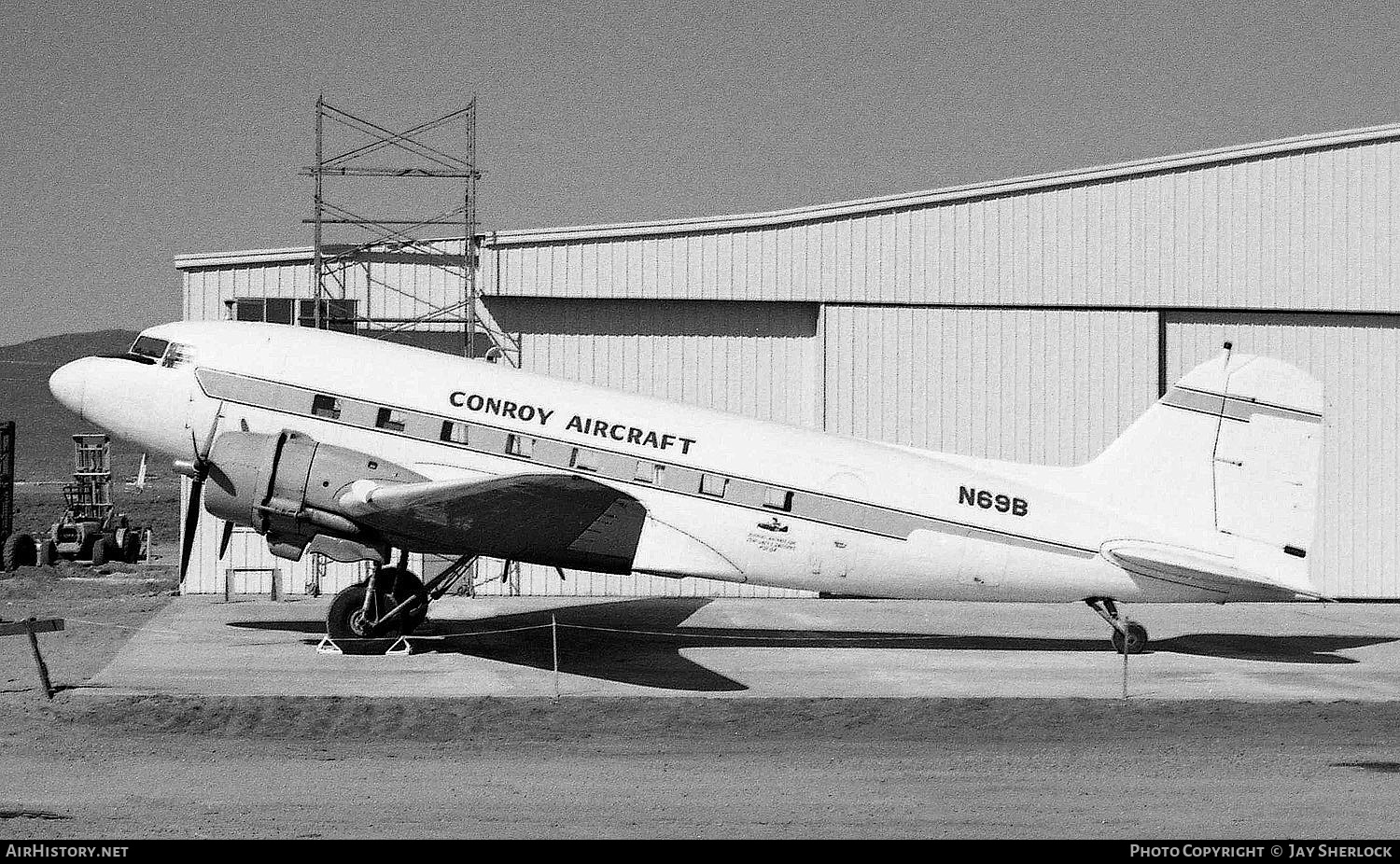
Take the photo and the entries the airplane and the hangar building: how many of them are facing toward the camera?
1

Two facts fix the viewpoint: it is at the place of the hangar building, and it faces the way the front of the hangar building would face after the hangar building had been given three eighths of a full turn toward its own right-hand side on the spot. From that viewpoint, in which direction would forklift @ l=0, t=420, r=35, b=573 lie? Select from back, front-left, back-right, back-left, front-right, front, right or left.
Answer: front-left

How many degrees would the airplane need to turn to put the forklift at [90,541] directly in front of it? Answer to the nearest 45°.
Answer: approximately 45° to its right

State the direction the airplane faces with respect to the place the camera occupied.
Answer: facing to the left of the viewer

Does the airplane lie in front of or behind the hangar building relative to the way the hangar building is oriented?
in front

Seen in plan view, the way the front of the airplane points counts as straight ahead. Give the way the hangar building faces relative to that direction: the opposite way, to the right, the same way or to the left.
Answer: to the left

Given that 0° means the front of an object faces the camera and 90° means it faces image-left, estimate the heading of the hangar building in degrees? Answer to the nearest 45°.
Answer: approximately 0°

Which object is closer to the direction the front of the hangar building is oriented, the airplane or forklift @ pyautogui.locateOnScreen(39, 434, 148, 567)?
the airplane

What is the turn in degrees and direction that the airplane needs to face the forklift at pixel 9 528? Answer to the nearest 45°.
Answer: approximately 45° to its right

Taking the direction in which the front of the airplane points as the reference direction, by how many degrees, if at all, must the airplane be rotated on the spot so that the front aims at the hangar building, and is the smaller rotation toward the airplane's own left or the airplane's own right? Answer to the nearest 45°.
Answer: approximately 135° to the airplane's own right

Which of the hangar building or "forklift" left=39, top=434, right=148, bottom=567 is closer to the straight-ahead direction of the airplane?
the forklift

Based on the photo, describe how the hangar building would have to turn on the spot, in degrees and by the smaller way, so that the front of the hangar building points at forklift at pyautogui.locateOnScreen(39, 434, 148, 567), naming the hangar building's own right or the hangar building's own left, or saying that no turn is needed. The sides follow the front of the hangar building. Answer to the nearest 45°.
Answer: approximately 90° to the hangar building's own right

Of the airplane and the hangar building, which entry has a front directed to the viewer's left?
the airplane
